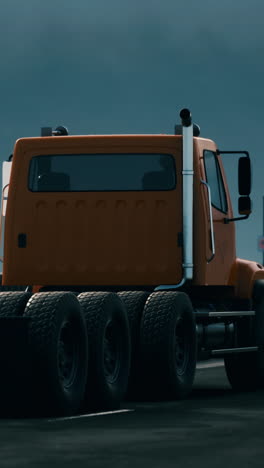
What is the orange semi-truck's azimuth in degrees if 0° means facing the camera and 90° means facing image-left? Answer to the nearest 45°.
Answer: approximately 225°
